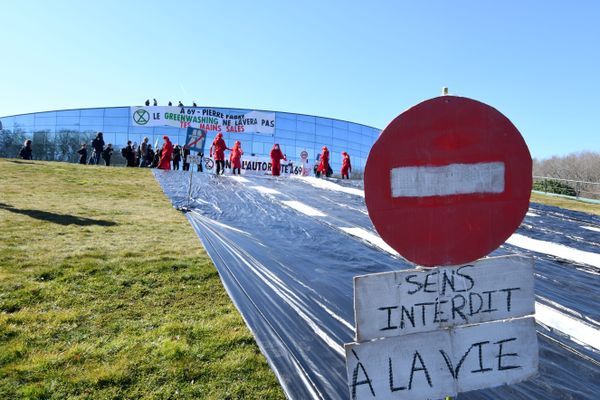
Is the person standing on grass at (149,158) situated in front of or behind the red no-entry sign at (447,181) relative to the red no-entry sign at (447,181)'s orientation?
behind

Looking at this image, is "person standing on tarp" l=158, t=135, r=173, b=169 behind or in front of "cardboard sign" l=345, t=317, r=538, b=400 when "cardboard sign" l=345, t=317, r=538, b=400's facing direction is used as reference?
behind

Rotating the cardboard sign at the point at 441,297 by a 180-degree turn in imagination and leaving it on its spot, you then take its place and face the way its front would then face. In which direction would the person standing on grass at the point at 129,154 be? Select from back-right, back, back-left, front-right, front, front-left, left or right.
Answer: front-left

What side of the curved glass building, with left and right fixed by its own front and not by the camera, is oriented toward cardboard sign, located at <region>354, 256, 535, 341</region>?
front

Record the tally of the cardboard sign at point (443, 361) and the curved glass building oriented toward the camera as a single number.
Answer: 2

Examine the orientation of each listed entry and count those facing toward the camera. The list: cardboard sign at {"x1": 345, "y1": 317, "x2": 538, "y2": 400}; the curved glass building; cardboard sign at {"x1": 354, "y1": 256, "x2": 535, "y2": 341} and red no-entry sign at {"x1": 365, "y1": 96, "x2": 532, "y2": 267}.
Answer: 4

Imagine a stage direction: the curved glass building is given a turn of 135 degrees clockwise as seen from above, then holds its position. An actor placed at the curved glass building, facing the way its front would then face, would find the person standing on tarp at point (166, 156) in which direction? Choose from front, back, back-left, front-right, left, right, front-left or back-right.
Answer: back-left

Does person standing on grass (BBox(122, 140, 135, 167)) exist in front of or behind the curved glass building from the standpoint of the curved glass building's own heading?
in front

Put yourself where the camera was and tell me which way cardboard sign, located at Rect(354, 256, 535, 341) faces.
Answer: facing the viewer

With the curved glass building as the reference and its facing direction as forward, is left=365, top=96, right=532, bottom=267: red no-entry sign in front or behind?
in front

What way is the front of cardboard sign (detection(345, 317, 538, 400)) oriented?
toward the camera

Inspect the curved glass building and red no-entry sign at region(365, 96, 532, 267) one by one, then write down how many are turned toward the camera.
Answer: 2

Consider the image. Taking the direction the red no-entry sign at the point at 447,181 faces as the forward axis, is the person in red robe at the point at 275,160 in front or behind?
behind

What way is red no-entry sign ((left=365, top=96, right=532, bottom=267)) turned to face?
toward the camera

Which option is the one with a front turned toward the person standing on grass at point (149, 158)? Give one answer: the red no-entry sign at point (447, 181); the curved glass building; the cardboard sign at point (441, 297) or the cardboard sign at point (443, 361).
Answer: the curved glass building

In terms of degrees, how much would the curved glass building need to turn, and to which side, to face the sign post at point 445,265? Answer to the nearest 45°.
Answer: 0° — it already faces it

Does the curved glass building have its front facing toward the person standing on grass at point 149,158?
yes
